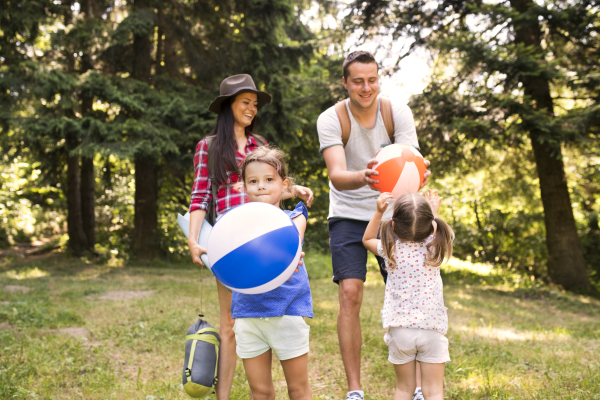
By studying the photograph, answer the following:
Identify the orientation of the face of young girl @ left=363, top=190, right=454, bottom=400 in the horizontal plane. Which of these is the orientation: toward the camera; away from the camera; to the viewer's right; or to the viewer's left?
away from the camera

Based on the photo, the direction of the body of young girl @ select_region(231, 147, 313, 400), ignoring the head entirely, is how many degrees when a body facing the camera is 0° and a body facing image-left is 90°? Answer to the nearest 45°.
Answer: approximately 0°

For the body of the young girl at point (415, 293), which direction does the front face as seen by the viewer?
away from the camera

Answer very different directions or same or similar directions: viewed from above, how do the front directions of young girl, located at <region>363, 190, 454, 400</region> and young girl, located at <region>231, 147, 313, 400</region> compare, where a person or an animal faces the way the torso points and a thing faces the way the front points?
very different directions

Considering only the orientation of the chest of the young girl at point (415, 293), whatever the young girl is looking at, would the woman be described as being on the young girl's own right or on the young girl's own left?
on the young girl's own left

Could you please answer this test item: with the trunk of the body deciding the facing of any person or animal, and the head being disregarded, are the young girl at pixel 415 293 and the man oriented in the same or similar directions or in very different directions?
very different directions

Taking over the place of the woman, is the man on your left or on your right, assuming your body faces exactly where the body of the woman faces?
on your left

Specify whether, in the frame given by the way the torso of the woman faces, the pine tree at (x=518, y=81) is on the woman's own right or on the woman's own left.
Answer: on the woman's own left

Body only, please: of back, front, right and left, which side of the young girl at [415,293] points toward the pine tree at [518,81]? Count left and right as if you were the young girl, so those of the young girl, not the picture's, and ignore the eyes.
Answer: front

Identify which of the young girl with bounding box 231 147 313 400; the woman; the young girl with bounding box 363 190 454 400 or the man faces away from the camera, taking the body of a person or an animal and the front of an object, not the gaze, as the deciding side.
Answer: the young girl with bounding box 363 190 454 400

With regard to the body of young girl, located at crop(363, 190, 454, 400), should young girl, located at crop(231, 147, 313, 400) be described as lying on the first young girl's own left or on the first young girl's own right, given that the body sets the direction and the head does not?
on the first young girl's own left

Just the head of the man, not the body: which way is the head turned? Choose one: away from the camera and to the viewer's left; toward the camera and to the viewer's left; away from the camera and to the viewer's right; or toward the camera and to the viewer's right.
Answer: toward the camera and to the viewer's right
